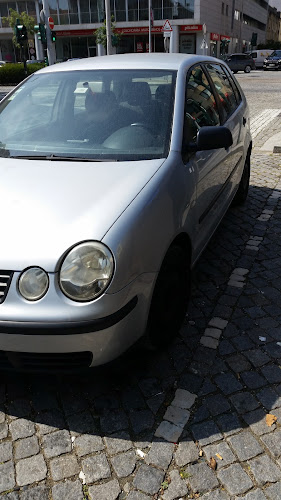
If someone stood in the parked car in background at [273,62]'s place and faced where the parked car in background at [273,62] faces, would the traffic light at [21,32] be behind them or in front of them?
in front

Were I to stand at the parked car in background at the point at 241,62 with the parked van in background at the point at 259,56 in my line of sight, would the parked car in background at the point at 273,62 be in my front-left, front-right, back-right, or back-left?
front-right

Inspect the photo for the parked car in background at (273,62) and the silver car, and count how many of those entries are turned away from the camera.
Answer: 0

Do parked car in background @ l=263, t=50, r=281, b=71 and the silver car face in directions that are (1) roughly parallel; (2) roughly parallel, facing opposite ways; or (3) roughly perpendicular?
roughly parallel

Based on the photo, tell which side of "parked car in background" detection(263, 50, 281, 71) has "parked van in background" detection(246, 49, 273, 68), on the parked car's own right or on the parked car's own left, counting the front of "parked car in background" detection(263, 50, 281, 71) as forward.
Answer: on the parked car's own right

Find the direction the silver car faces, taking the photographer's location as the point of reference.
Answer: facing the viewer and to the left of the viewer

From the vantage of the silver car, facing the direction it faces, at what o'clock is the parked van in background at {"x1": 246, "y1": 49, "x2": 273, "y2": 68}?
The parked van in background is roughly at 5 o'clock from the silver car.

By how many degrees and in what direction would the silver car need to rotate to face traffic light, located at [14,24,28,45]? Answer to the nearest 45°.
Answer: approximately 135° to its right

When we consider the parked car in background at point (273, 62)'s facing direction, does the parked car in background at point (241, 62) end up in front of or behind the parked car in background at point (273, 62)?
in front

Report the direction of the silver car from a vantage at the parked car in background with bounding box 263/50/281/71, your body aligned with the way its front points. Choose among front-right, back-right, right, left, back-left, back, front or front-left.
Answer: front-left

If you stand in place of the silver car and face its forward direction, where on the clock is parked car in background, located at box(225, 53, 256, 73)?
The parked car in background is roughly at 5 o'clock from the silver car.
